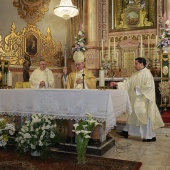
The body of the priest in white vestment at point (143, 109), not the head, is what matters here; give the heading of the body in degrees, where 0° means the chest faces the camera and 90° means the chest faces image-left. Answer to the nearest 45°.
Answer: approximately 90°

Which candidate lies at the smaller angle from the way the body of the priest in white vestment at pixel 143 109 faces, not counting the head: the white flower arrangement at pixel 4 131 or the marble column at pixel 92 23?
the white flower arrangement

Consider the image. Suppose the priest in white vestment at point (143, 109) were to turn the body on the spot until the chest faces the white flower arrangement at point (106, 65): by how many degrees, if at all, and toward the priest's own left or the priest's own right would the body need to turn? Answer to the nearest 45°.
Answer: approximately 90° to the priest's own right

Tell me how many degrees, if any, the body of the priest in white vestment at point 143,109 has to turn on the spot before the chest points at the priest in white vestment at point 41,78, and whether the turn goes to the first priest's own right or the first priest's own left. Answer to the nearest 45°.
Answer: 0° — they already face them

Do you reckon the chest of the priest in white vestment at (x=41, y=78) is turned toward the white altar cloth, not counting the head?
yes

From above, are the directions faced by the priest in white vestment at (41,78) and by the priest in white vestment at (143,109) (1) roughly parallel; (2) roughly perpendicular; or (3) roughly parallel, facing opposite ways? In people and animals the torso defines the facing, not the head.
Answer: roughly perpendicular

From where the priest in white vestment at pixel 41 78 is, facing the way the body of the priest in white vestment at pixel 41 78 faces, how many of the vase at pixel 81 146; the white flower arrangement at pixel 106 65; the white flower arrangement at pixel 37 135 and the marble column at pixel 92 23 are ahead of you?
2

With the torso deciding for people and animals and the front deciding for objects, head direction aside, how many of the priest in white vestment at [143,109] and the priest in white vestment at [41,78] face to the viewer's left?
1

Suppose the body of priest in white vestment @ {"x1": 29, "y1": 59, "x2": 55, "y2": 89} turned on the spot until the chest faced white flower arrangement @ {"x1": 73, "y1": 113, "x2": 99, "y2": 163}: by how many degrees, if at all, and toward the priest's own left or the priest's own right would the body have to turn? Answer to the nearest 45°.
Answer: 0° — they already face it

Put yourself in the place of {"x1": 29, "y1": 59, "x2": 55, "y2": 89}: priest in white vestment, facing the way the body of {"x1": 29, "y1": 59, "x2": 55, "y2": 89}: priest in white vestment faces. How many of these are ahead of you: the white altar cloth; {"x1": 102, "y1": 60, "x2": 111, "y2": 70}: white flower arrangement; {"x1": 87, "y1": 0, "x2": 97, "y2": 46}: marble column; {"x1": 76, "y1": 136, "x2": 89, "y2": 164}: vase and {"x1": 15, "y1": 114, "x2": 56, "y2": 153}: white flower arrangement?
3

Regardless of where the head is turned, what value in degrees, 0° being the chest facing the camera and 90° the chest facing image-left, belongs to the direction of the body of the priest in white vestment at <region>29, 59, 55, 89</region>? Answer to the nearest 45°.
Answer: approximately 0°
